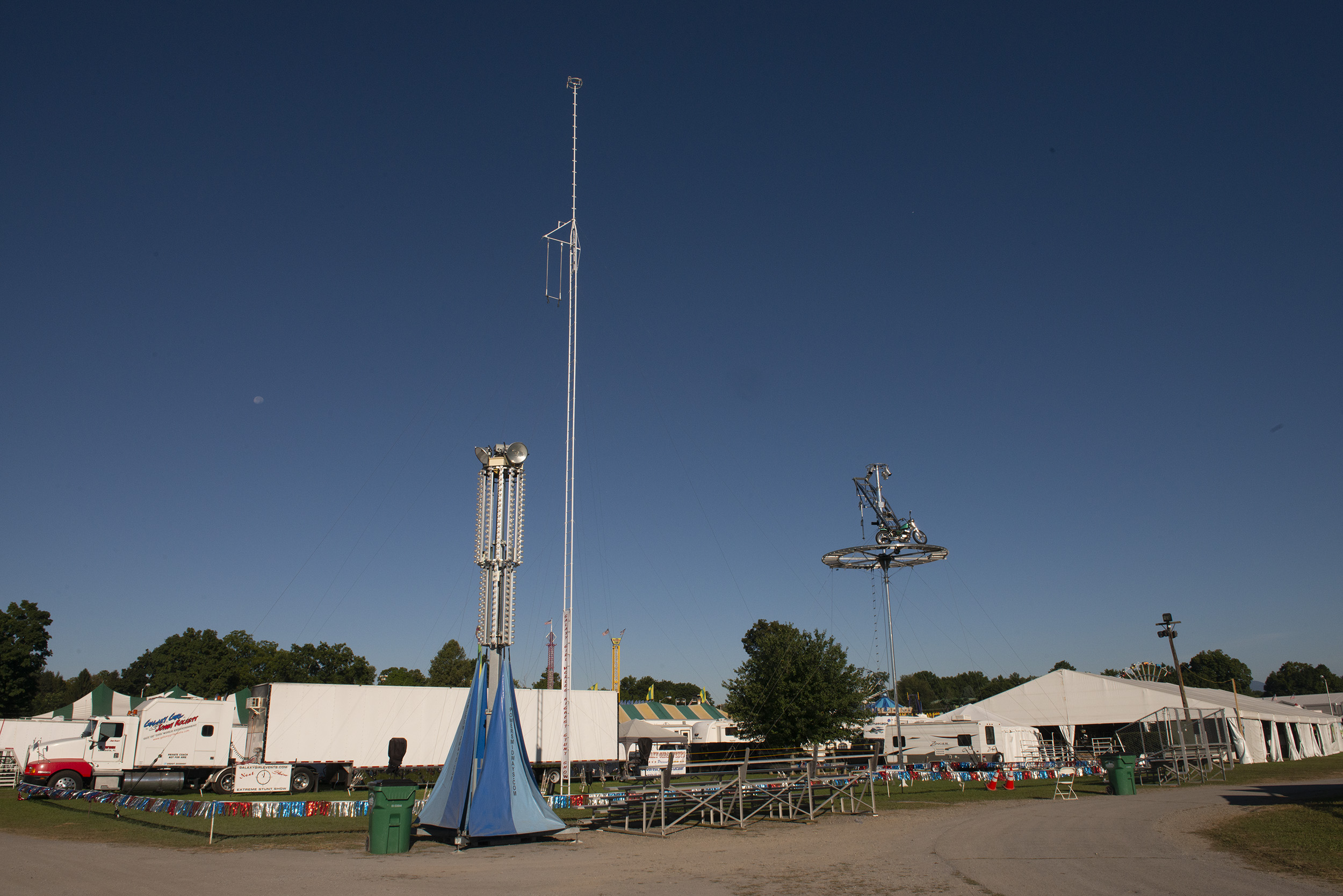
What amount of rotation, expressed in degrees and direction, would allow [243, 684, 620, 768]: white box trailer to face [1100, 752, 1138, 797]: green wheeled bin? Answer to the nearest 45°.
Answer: approximately 180°

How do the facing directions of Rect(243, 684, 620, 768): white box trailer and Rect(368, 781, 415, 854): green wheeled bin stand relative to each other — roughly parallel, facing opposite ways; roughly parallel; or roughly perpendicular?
roughly perpendicular

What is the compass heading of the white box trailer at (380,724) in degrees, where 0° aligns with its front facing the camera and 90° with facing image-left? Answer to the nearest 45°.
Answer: approximately 90°

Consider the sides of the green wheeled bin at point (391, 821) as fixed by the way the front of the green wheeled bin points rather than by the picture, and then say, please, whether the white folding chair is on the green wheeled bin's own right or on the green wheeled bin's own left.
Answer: on the green wheeled bin's own left

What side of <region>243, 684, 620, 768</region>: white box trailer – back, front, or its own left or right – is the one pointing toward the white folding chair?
back

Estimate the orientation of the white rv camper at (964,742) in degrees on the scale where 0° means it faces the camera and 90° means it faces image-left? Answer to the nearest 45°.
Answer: approximately 90°

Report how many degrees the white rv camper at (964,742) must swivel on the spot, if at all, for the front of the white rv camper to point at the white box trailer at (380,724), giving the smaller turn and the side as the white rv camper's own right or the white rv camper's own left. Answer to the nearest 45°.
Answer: approximately 45° to the white rv camper's own left

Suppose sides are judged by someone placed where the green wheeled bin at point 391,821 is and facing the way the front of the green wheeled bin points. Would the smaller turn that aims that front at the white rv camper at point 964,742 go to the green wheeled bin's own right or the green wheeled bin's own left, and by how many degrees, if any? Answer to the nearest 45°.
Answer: approximately 135° to the green wheeled bin's own left
